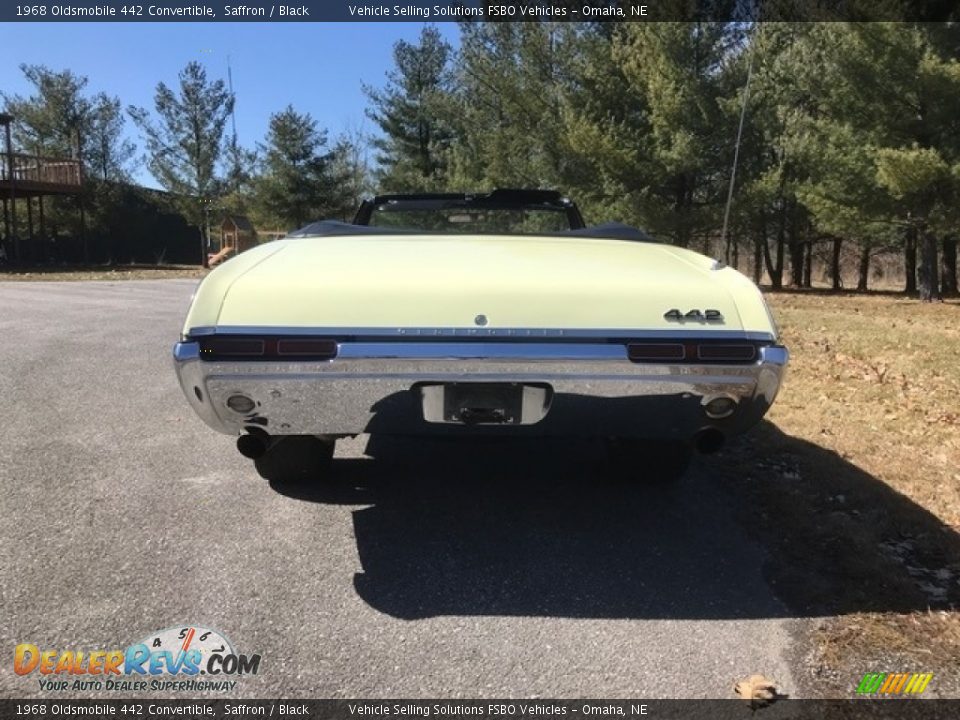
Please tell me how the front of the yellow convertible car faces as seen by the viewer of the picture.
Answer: facing away from the viewer

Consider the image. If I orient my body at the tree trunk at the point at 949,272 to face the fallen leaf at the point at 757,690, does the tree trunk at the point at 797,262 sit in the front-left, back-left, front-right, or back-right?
back-right

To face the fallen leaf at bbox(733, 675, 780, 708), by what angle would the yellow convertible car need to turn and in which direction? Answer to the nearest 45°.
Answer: approximately 135° to its right

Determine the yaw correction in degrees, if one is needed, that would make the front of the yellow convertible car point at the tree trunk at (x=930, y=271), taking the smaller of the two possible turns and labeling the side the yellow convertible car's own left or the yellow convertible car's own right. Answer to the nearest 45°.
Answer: approximately 45° to the yellow convertible car's own right

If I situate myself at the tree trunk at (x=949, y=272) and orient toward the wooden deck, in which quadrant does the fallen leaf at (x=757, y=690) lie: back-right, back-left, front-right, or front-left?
front-left

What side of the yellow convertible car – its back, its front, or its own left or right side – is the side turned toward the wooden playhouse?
front

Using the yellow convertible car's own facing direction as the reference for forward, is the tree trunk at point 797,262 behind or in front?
in front

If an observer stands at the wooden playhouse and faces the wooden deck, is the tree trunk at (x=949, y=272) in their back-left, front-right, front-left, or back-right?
back-left

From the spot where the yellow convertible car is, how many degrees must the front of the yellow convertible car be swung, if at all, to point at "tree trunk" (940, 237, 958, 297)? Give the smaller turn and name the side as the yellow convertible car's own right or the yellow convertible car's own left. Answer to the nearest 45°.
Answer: approximately 45° to the yellow convertible car's own right

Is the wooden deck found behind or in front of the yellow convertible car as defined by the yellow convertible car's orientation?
in front

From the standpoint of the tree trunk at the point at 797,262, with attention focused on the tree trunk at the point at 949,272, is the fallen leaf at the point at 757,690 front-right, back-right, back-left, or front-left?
front-right

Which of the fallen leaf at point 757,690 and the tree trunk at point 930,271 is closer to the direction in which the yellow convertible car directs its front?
the tree trunk
